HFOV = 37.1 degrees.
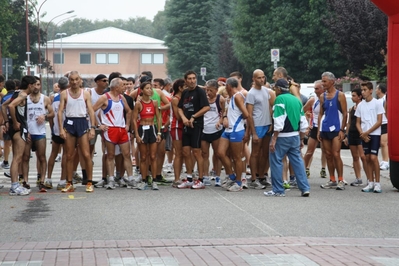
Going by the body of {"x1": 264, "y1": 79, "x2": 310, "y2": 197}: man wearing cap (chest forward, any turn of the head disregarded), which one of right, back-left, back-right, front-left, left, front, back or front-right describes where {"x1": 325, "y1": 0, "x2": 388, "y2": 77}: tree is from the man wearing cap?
front-right

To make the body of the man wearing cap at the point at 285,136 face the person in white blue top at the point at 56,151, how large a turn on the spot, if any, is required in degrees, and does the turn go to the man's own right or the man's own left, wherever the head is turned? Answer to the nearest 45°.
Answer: approximately 45° to the man's own left

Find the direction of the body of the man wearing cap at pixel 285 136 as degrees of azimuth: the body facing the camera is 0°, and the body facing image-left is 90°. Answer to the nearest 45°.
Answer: approximately 135°
